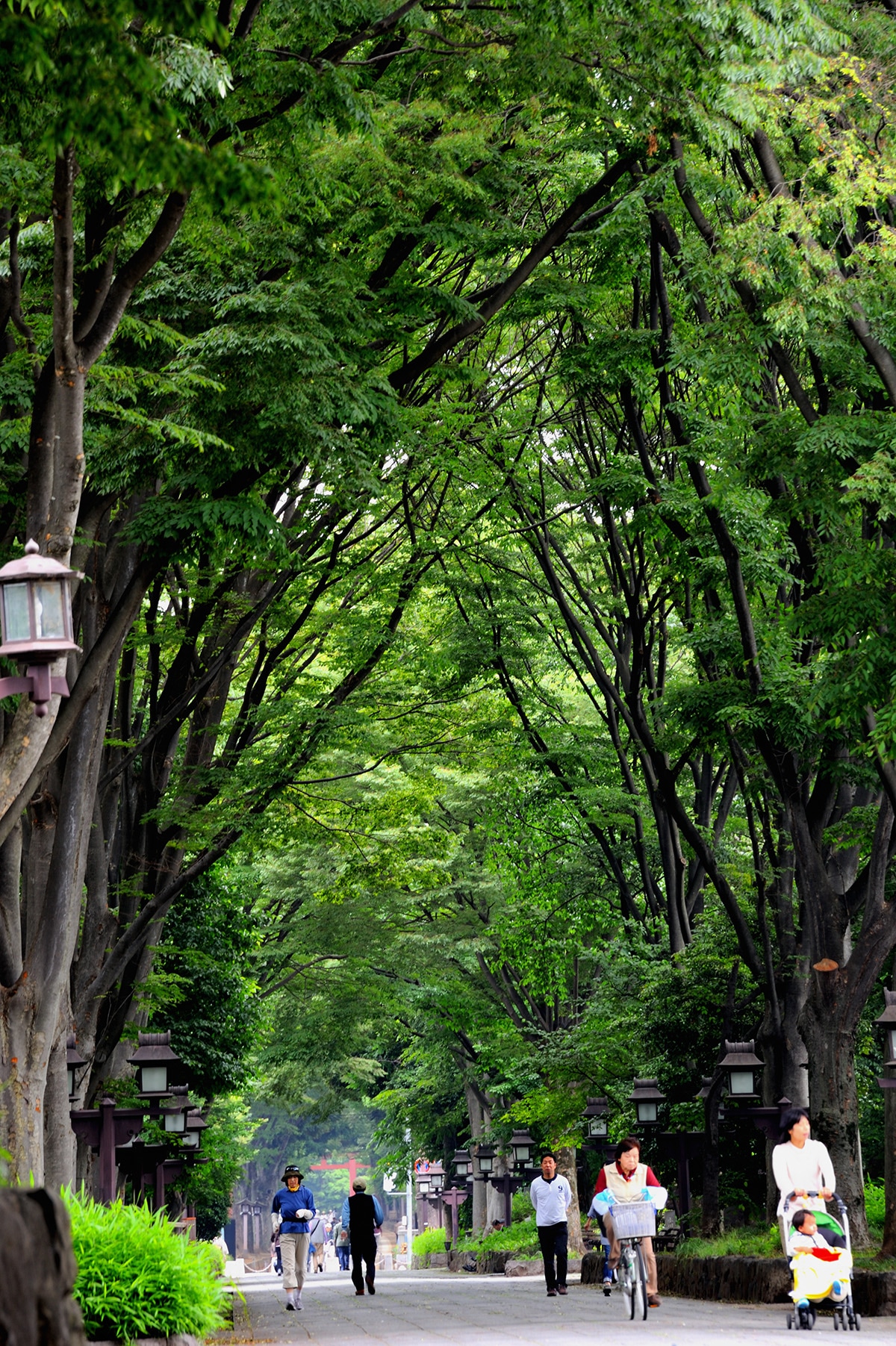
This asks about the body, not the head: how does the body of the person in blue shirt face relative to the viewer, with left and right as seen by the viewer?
facing the viewer

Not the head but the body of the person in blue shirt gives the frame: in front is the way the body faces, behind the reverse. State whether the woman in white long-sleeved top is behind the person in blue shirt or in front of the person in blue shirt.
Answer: in front

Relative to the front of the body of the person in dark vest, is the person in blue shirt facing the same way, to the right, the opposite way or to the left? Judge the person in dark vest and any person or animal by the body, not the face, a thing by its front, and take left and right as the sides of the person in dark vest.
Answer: the opposite way

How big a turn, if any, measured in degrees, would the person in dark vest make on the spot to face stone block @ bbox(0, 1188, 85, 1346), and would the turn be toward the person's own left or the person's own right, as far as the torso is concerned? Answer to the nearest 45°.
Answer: approximately 180°

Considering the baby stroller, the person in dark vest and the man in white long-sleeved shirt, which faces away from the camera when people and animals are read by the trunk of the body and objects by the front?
the person in dark vest

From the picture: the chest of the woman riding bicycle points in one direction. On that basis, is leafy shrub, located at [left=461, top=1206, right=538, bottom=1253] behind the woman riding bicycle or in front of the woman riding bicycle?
behind

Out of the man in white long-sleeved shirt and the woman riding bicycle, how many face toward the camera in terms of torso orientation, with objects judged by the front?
2

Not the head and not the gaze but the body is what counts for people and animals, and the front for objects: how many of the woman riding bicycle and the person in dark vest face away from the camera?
1

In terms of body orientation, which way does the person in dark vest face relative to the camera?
away from the camera

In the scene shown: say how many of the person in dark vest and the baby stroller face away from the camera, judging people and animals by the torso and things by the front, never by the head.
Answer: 1

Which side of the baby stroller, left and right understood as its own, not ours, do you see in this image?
front

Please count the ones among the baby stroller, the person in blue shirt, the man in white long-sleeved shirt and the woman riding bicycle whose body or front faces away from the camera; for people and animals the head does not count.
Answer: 0
